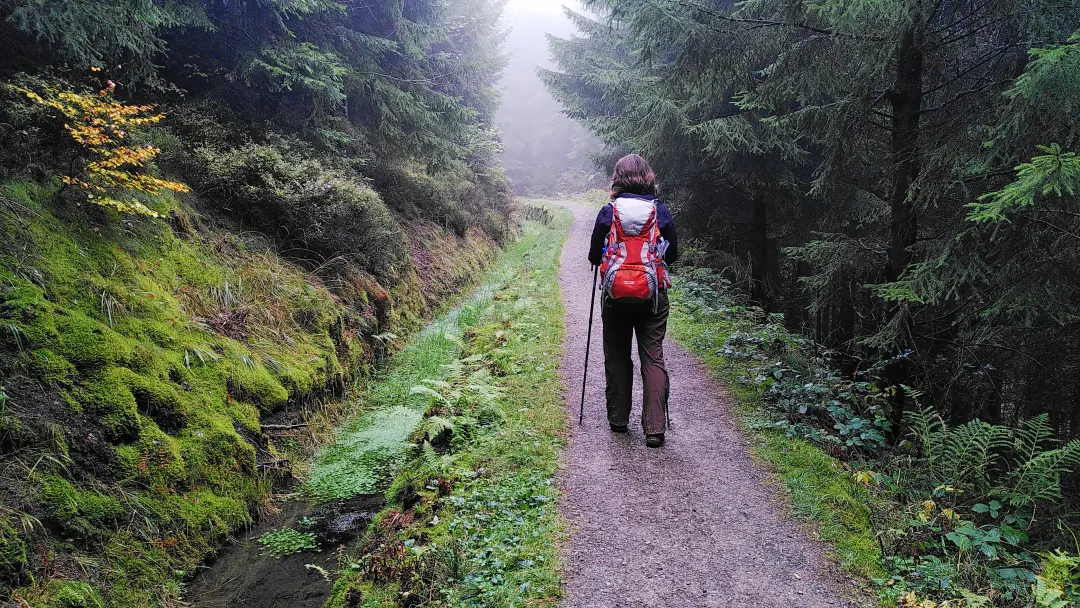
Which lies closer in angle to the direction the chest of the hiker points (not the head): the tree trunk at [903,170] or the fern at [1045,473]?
the tree trunk

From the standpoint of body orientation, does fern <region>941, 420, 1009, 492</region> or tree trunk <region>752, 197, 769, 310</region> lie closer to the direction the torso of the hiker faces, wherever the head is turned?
the tree trunk

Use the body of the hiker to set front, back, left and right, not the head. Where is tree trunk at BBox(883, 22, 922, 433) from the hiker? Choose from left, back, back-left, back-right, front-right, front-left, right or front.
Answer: front-right

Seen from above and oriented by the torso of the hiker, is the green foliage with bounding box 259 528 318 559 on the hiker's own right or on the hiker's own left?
on the hiker's own left

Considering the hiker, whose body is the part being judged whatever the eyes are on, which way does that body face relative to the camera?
away from the camera

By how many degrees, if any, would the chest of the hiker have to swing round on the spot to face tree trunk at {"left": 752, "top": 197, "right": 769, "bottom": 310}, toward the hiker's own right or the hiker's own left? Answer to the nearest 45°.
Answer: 0° — they already face it

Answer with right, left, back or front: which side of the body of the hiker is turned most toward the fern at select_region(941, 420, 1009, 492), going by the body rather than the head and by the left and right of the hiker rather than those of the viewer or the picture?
right

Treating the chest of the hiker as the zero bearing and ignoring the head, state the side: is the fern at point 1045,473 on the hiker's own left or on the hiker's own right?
on the hiker's own right
